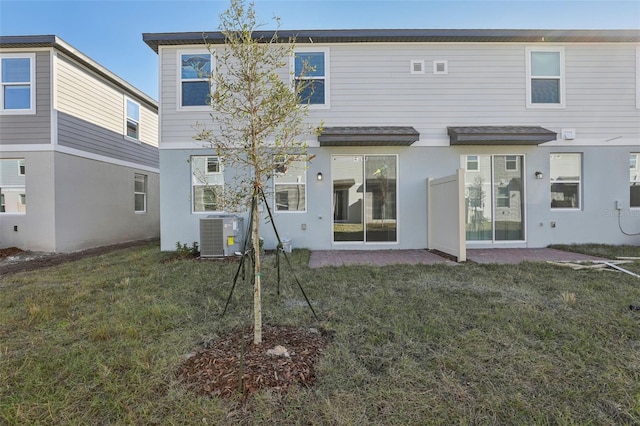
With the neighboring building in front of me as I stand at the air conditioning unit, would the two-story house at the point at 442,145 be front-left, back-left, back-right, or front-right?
back-right

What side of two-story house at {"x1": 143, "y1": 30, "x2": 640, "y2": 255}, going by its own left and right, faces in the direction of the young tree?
back

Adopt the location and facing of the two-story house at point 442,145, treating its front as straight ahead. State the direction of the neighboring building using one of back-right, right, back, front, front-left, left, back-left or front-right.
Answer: left

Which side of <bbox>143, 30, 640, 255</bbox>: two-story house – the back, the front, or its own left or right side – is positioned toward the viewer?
back
